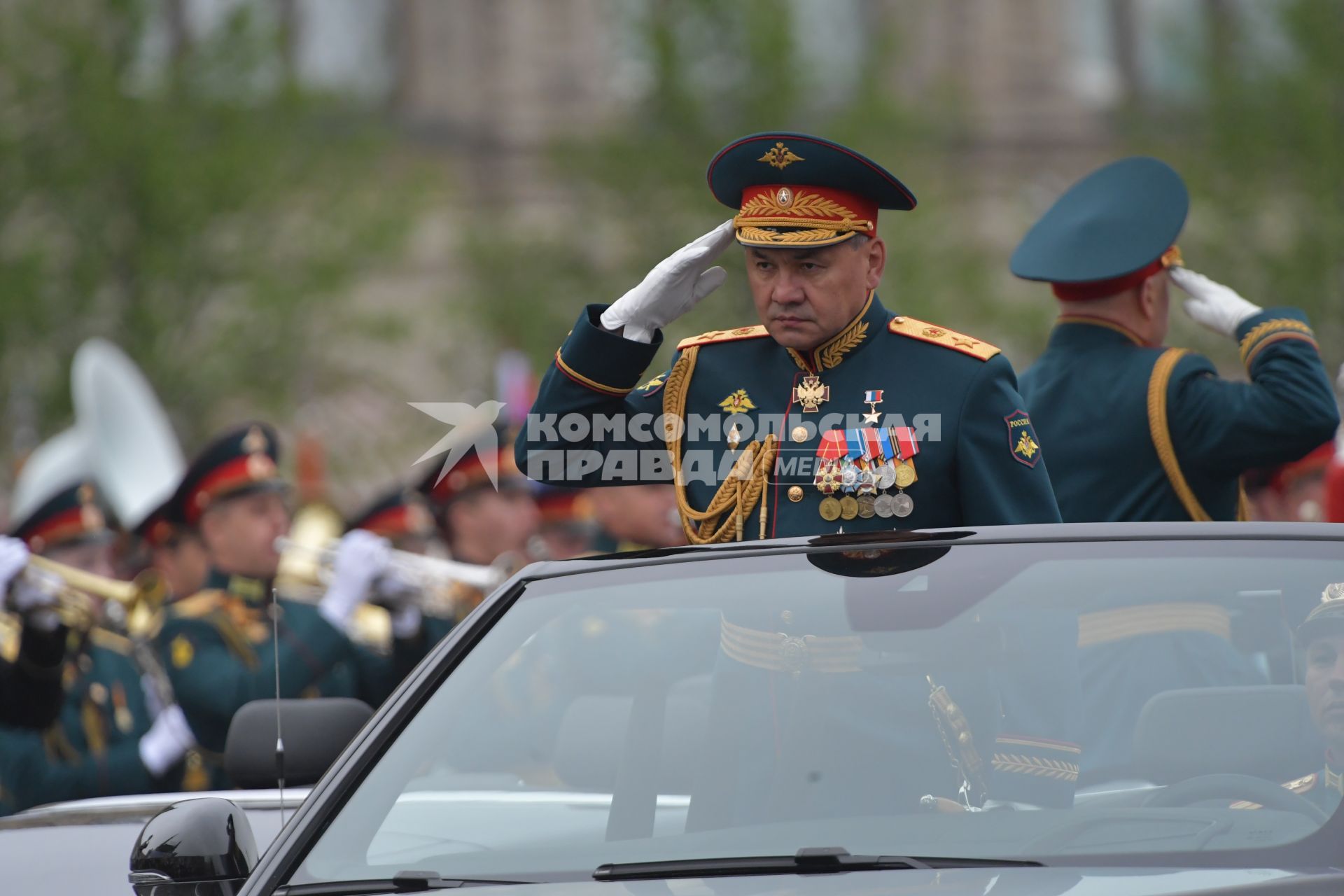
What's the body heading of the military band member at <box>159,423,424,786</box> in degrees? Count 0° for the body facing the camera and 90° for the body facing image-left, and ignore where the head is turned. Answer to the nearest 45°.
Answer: approximately 315°

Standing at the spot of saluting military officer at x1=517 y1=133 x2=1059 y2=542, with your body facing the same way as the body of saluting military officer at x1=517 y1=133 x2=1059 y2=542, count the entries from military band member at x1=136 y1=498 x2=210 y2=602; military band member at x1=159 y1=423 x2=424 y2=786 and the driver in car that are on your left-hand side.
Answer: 1

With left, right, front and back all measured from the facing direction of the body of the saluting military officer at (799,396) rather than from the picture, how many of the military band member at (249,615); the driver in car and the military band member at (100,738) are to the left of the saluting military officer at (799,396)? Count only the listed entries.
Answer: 1

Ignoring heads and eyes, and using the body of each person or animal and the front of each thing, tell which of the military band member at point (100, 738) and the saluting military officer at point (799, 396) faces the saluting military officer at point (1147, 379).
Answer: the military band member

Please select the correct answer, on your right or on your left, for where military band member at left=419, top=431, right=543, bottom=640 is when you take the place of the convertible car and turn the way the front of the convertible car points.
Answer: on your right

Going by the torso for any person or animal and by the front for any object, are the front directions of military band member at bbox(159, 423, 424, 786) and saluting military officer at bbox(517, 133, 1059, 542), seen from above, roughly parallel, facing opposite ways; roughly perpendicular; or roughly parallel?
roughly perpendicular

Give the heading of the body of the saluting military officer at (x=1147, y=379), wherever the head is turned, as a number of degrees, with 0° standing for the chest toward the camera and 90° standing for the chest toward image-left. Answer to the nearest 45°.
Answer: approximately 225°

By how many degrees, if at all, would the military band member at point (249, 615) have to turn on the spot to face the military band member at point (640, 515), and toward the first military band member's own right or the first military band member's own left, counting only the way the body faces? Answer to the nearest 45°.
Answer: approximately 45° to the first military band member's own left

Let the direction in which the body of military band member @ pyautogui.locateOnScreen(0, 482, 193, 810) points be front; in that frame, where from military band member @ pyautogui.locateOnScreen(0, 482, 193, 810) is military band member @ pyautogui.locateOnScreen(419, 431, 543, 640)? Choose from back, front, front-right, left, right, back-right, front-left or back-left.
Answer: left

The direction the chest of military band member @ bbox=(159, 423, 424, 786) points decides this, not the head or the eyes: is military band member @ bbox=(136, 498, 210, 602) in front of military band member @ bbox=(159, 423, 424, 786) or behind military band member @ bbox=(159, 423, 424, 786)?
behind

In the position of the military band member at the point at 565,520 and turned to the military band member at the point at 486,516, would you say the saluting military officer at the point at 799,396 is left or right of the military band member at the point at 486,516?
left
